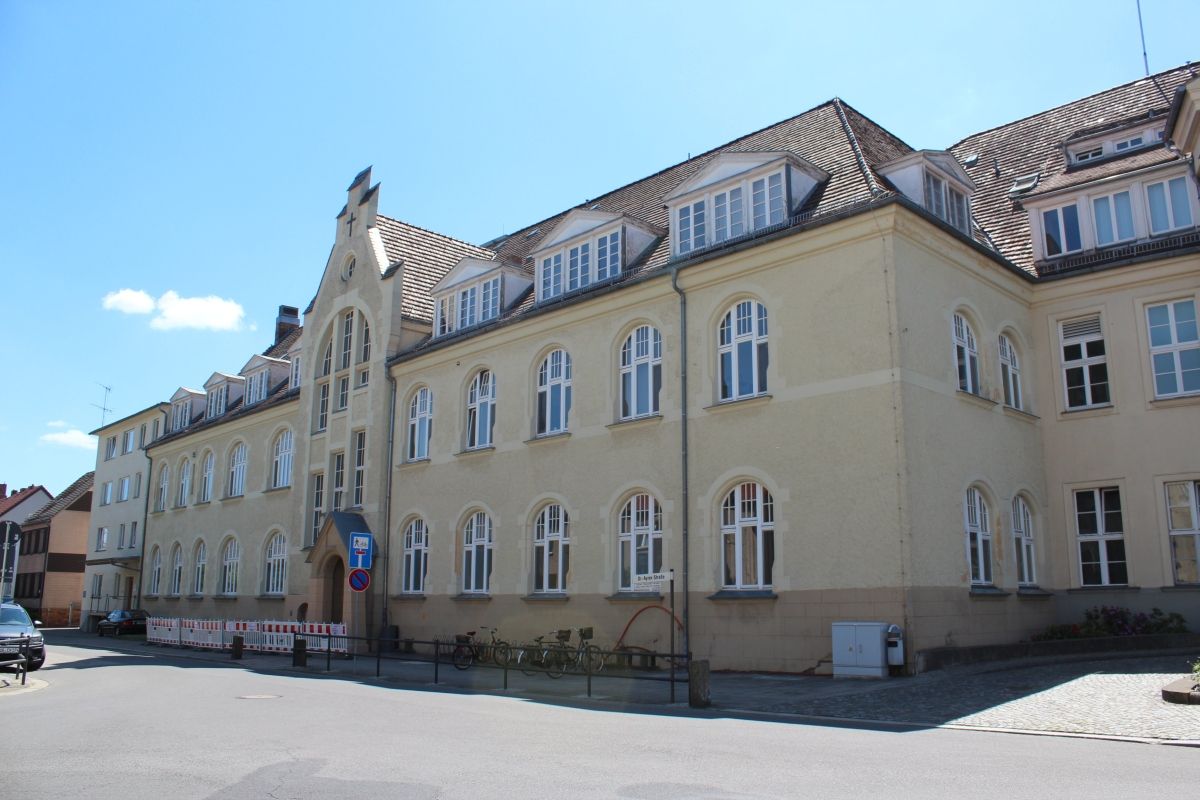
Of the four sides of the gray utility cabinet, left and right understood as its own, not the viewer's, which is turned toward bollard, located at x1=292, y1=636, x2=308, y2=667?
right

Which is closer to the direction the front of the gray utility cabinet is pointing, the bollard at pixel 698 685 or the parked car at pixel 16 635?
the bollard

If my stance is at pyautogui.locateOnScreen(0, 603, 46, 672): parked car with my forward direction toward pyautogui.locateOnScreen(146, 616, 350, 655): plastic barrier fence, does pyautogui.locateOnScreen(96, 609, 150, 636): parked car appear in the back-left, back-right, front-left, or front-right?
front-left

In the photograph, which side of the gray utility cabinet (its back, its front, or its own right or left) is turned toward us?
front

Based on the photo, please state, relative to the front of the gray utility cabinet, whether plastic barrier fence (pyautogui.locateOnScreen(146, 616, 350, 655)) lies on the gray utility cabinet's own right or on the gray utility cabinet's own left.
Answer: on the gray utility cabinet's own right

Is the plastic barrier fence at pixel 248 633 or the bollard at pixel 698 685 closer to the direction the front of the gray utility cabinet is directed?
the bollard

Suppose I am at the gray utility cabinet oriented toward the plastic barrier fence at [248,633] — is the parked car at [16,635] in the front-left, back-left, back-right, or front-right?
front-left

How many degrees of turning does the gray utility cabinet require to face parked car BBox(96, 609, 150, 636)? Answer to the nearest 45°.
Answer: approximately 135° to its right

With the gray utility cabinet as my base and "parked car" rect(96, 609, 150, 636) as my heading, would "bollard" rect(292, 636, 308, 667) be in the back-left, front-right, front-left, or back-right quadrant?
front-left

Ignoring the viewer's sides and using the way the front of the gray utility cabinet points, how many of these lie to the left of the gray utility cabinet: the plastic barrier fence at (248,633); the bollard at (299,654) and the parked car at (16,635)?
0

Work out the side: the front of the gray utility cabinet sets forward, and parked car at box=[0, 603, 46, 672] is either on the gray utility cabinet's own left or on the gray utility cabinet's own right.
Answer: on the gray utility cabinet's own right

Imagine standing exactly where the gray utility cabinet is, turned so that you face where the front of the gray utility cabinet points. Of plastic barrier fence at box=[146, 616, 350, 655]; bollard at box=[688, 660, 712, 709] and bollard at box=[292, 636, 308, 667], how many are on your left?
0

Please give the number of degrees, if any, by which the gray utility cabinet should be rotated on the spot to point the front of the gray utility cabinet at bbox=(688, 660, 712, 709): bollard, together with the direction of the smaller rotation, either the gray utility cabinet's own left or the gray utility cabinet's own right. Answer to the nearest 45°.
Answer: approximately 45° to the gray utility cabinet's own right

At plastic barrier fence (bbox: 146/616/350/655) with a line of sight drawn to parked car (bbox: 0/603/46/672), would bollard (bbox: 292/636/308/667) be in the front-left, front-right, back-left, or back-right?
front-left
